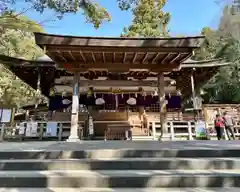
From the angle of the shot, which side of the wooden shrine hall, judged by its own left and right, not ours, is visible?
front

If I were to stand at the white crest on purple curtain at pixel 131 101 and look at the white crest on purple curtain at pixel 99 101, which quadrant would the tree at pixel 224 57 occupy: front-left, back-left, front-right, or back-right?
back-right

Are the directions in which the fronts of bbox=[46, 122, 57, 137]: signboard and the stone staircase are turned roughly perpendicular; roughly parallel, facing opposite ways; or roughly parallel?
roughly parallel

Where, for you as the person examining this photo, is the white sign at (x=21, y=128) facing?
facing the viewer

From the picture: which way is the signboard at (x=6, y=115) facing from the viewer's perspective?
toward the camera

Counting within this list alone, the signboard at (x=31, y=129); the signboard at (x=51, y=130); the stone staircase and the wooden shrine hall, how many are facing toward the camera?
4

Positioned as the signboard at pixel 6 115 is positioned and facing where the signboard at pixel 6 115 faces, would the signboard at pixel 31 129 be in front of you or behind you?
in front

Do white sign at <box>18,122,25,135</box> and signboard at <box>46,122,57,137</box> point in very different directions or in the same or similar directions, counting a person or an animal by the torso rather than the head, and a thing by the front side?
same or similar directions

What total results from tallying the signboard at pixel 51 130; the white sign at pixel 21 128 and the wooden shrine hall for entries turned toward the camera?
3

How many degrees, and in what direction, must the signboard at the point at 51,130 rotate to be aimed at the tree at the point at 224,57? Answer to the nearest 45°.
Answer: approximately 90° to its left

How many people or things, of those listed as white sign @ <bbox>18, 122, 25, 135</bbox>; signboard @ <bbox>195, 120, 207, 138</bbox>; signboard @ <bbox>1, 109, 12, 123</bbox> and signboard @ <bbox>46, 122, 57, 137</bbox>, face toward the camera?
4

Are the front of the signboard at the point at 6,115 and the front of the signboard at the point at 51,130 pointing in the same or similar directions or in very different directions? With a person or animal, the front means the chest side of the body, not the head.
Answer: same or similar directions

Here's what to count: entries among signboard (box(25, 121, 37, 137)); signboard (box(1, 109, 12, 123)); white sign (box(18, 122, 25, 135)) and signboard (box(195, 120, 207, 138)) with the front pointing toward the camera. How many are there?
4

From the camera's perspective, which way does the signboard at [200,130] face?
toward the camera

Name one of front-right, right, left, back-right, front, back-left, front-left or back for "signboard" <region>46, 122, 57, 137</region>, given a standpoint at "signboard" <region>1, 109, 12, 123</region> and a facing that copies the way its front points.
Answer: front-left
